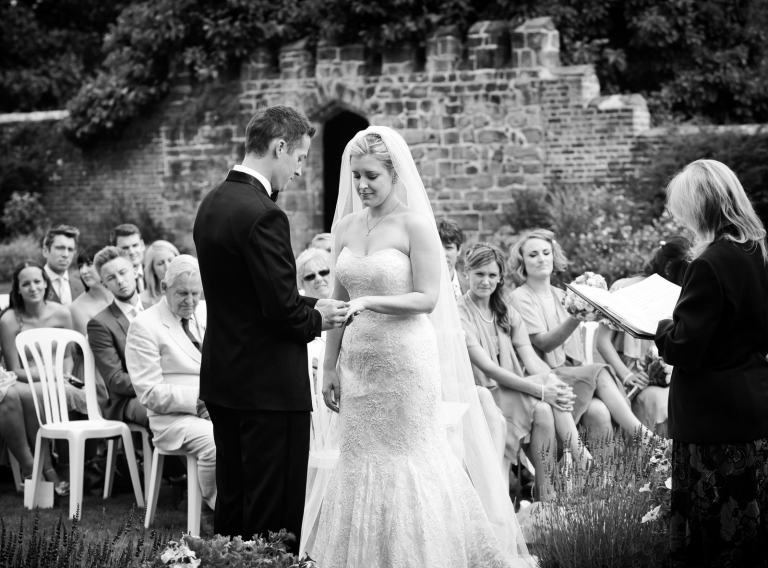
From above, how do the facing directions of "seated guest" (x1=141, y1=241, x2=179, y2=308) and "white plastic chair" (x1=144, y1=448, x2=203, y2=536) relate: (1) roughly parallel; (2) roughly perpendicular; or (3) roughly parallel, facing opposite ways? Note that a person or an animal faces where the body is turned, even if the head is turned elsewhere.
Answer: roughly parallel

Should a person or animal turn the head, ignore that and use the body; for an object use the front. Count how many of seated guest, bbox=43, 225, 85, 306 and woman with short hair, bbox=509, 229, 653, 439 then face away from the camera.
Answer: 0

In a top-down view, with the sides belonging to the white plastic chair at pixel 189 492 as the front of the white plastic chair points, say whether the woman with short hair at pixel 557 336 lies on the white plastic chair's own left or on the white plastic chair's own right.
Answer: on the white plastic chair's own left

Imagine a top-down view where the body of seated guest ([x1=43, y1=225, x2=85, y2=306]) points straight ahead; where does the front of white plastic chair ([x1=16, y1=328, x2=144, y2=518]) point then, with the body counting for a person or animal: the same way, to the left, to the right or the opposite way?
the same way

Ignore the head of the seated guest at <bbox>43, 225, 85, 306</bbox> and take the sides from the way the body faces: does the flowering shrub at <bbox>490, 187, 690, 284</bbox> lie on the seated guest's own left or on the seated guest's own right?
on the seated guest's own left

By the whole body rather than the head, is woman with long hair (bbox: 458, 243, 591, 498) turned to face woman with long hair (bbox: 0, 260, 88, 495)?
no

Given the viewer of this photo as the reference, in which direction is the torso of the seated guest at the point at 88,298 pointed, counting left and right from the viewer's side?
facing the viewer and to the right of the viewer

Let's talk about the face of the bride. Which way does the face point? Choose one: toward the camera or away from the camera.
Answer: toward the camera

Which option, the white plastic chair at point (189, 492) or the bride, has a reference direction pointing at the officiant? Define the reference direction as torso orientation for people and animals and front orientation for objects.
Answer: the white plastic chair

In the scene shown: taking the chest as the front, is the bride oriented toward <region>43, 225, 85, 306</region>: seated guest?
no

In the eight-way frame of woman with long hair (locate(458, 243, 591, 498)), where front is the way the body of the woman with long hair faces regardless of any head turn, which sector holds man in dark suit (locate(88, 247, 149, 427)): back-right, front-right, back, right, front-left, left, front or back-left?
back-right

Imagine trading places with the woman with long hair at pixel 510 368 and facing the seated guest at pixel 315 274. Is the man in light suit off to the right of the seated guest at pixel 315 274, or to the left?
left

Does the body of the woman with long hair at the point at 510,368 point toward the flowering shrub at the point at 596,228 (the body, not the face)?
no

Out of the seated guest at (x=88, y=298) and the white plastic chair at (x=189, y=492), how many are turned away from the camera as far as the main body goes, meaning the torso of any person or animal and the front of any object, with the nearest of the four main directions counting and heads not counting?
0

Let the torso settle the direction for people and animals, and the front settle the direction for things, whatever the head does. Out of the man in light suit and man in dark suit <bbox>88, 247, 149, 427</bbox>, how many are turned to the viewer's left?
0

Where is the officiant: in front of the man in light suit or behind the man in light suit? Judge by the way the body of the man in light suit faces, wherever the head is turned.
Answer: in front

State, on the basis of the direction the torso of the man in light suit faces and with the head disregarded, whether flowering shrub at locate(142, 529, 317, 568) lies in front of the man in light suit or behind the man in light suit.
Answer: in front

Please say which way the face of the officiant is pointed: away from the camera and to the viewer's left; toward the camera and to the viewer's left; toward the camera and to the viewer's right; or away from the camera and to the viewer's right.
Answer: away from the camera and to the viewer's left
